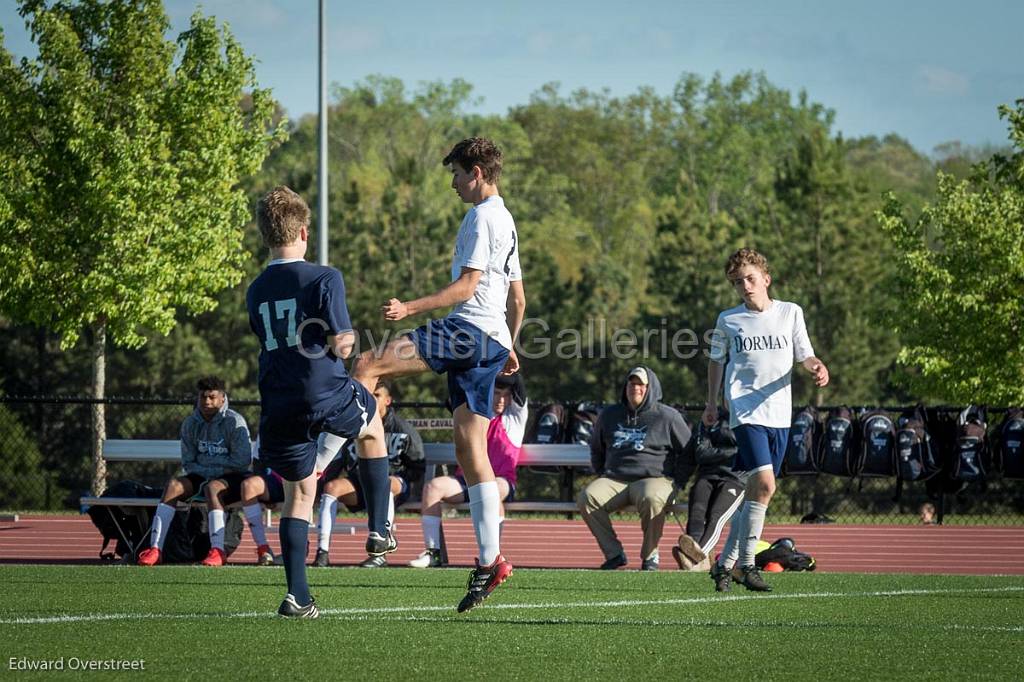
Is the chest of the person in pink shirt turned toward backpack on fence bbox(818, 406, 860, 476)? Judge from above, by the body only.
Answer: no

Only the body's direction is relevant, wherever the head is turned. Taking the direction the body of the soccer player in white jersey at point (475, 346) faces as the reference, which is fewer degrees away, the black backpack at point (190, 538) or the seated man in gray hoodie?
the black backpack

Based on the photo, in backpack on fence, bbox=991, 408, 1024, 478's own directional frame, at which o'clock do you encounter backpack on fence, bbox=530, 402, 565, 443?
backpack on fence, bbox=530, 402, 565, 443 is roughly at 2 o'clock from backpack on fence, bbox=991, 408, 1024, 478.

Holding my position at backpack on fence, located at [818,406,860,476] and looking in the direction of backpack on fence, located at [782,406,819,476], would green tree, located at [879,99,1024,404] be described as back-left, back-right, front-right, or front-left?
back-right

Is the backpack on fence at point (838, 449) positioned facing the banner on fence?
no

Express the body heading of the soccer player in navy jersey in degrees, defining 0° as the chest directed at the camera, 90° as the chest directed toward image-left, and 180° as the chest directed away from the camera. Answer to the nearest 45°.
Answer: approximately 225°

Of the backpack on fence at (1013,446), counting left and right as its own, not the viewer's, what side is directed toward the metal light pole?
right

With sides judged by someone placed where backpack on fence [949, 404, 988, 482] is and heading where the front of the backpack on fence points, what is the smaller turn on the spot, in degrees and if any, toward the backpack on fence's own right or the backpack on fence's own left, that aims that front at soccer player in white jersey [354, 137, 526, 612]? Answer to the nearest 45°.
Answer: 0° — it already faces them

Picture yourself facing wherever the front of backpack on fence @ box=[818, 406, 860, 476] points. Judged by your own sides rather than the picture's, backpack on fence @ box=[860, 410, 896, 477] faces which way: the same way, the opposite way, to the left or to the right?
the same way

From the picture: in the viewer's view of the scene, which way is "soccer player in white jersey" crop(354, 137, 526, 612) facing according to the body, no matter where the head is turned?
to the viewer's left

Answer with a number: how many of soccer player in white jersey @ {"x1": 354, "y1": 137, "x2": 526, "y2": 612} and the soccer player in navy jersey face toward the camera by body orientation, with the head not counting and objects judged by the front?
0

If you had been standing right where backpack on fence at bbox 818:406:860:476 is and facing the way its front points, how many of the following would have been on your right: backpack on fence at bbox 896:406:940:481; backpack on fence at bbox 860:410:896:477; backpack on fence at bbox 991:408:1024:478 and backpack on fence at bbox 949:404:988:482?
0

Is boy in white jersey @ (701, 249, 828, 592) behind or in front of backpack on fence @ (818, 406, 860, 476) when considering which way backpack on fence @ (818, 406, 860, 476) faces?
in front

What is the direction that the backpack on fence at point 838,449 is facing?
toward the camera

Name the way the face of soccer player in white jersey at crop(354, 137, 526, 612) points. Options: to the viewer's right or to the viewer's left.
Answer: to the viewer's left

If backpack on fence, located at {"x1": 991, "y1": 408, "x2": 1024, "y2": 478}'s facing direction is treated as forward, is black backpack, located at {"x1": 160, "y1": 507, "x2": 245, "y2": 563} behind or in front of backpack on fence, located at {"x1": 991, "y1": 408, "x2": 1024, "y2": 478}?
in front

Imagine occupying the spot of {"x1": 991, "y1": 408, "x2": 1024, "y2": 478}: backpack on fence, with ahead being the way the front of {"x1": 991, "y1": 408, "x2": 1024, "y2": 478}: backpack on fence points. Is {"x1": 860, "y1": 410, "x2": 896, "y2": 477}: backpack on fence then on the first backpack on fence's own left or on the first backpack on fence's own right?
on the first backpack on fence's own right

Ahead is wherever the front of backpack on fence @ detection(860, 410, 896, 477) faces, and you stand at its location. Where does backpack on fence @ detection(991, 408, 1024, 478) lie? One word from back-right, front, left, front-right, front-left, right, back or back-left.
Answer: left

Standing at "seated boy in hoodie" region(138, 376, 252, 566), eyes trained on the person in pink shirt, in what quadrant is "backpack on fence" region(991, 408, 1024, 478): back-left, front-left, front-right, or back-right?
front-left

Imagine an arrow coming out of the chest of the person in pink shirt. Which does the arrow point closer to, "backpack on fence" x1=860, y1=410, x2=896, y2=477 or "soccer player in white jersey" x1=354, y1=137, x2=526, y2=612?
the soccer player in white jersey

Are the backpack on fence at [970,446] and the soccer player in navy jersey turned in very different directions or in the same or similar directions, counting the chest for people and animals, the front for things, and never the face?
very different directions

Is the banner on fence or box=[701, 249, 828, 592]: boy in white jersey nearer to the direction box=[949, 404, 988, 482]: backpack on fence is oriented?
the boy in white jersey
